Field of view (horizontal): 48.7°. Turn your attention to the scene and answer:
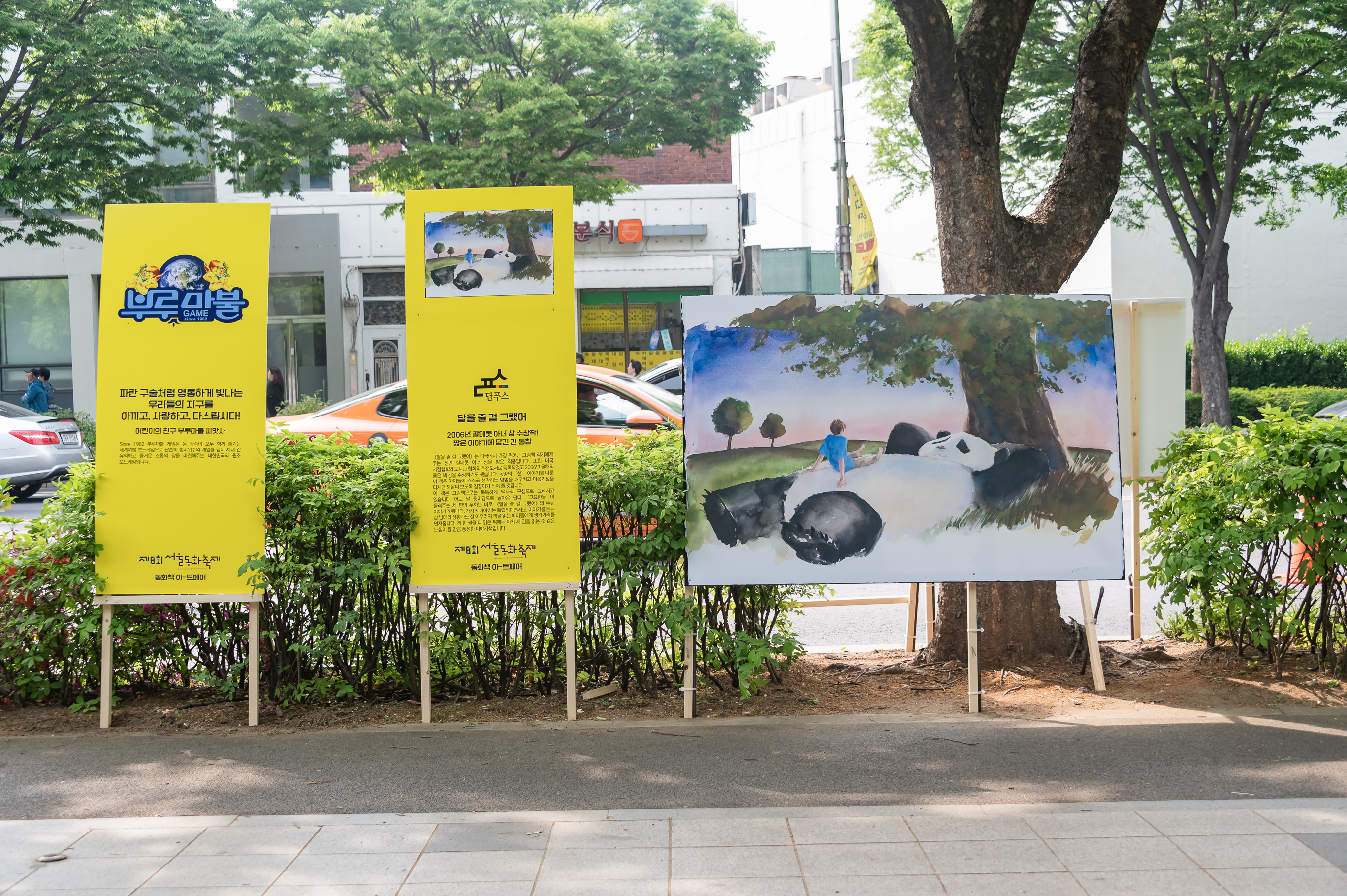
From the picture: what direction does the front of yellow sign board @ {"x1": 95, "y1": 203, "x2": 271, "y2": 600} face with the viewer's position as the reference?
facing the viewer

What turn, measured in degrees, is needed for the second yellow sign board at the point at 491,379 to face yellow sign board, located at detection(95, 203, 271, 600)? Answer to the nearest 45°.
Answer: approximately 90° to its right

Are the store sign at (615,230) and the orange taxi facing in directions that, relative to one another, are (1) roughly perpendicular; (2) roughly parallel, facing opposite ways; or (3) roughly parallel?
roughly perpendicular

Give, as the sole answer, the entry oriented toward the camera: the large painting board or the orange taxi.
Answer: the large painting board

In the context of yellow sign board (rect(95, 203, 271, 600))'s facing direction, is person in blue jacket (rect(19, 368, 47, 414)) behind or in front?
behind

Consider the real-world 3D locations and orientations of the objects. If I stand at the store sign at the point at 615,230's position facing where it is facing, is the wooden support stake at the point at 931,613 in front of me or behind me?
in front

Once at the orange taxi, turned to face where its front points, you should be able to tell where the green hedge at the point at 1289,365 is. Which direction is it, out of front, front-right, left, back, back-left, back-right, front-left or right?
front-left

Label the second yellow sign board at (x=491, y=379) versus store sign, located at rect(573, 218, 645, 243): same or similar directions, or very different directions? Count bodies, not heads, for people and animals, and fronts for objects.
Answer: same or similar directions

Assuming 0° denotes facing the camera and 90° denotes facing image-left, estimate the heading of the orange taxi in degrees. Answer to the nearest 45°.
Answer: approximately 270°

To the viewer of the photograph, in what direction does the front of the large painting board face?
facing the viewer

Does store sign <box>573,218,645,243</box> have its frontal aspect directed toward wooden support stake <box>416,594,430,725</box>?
yes

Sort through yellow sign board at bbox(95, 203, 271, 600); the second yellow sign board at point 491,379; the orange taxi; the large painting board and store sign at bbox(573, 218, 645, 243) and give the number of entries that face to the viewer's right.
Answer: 1

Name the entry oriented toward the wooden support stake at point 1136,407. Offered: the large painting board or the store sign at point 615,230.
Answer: the store sign

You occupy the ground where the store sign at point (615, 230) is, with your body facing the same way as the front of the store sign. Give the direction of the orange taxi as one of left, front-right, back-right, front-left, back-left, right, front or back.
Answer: front

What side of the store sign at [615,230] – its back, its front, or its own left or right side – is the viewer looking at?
front
